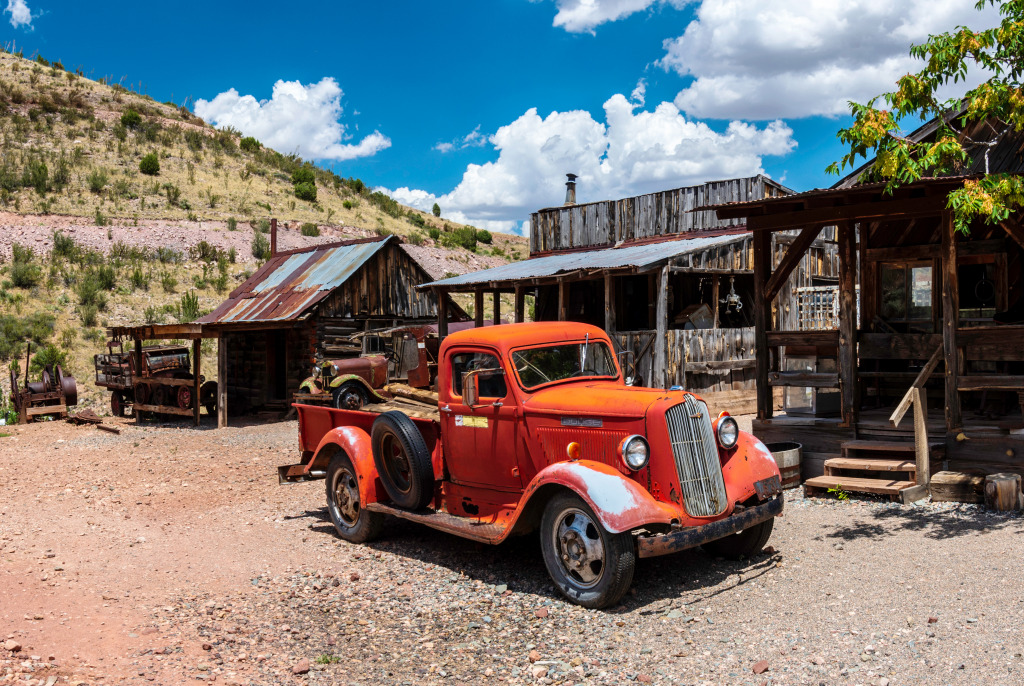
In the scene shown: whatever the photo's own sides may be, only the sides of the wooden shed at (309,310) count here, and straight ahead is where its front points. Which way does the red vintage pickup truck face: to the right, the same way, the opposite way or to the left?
to the left

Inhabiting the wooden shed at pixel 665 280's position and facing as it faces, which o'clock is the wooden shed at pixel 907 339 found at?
the wooden shed at pixel 907 339 is roughly at 10 o'clock from the wooden shed at pixel 665 280.

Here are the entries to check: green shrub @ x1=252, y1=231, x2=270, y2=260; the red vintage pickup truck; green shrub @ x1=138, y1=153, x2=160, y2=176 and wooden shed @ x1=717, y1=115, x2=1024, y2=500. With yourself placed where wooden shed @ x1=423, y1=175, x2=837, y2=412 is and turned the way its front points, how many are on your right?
2

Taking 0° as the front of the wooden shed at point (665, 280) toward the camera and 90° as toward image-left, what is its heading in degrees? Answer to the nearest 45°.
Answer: approximately 45°

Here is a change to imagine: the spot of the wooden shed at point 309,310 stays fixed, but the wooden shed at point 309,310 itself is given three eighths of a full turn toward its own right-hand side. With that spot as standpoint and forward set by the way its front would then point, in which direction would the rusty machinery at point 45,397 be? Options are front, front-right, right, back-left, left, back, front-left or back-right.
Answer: left

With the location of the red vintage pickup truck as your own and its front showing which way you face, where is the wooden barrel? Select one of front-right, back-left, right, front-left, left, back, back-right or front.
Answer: left

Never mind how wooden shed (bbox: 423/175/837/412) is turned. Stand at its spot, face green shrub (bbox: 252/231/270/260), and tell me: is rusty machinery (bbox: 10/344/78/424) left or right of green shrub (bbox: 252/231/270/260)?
left

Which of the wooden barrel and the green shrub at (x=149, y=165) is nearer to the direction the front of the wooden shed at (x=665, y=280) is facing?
the wooden barrel

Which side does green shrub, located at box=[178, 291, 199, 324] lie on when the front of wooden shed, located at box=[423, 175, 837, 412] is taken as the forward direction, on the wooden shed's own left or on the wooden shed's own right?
on the wooden shed's own right

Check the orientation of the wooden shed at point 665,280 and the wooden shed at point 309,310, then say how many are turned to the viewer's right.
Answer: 0

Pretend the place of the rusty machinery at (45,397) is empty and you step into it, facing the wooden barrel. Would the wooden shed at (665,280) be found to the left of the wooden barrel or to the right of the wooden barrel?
left

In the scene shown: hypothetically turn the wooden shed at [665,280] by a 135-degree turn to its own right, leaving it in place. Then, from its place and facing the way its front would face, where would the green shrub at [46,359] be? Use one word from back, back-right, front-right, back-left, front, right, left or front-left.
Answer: left

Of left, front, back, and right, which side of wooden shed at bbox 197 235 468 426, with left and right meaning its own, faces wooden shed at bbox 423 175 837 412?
left

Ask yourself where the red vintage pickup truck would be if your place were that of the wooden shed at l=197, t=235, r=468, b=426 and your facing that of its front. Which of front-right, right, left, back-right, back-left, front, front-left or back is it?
front-left

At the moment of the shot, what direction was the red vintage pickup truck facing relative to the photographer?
facing the viewer and to the right of the viewer

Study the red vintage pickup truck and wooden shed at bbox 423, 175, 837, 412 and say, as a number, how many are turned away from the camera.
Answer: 0

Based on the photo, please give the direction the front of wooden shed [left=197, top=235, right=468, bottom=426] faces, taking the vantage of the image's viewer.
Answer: facing the viewer and to the left of the viewer
